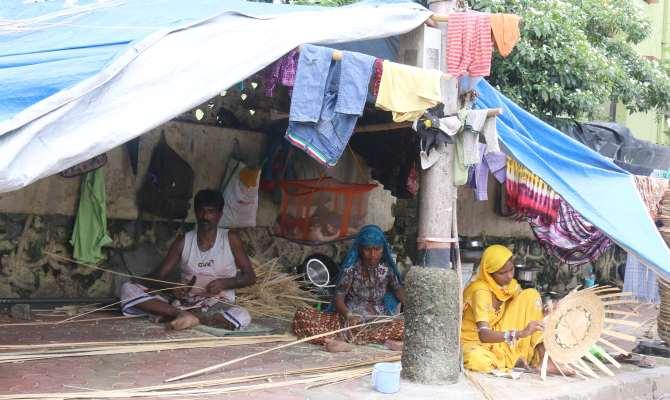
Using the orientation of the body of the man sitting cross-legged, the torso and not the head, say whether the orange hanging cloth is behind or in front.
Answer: in front

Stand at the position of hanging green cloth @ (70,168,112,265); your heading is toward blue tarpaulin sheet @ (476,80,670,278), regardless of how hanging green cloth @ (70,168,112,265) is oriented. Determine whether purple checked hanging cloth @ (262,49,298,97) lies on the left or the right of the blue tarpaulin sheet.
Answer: right

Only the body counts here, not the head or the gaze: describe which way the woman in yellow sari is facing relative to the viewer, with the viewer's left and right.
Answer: facing the viewer and to the right of the viewer

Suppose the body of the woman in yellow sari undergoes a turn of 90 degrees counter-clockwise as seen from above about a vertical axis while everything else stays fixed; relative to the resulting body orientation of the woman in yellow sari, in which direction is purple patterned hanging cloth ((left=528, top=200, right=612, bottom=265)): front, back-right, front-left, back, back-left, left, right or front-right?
front-left

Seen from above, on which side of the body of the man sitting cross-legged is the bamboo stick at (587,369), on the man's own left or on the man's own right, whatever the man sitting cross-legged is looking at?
on the man's own left

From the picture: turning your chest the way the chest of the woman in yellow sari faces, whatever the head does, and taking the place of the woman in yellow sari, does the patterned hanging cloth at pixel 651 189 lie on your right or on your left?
on your left

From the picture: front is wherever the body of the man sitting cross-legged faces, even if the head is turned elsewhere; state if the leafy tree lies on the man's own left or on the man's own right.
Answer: on the man's own left
